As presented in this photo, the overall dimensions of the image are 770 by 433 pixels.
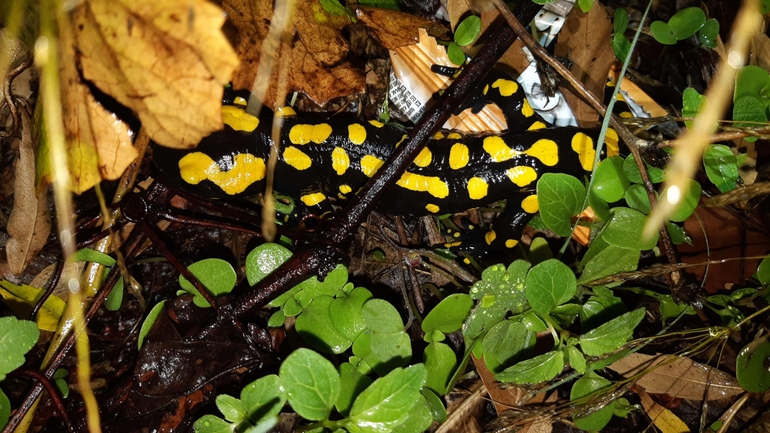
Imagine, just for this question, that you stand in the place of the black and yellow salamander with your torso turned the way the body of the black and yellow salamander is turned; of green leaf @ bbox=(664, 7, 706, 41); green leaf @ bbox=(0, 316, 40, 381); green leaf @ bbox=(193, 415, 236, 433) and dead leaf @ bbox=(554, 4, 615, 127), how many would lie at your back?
2

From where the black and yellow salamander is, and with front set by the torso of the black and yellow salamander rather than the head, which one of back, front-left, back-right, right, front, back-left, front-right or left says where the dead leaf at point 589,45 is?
back

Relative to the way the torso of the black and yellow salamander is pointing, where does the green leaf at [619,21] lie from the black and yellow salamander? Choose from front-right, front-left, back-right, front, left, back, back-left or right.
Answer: back

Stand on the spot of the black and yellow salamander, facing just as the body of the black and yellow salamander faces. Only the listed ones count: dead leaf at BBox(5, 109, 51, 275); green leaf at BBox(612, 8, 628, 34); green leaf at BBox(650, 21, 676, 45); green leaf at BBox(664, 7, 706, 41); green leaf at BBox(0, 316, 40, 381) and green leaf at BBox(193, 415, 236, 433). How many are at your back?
3

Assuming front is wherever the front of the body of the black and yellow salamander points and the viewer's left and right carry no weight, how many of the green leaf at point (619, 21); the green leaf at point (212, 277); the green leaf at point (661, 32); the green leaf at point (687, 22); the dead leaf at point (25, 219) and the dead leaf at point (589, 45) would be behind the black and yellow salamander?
4

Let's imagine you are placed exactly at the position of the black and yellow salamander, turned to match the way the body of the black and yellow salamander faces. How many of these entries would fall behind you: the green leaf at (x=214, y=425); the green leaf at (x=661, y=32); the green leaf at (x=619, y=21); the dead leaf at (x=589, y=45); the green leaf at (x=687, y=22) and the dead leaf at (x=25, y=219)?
4

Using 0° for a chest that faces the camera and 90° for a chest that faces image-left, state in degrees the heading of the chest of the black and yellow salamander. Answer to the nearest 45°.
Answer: approximately 90°

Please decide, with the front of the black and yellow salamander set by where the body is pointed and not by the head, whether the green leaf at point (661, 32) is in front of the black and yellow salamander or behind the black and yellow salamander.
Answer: behind

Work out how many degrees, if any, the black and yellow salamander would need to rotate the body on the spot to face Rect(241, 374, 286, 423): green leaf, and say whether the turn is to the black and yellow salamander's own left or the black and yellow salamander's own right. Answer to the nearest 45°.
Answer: approximately 45° to the black and yellow salamander's own left

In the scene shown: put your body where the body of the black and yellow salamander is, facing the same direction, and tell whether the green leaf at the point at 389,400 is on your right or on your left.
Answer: on your left

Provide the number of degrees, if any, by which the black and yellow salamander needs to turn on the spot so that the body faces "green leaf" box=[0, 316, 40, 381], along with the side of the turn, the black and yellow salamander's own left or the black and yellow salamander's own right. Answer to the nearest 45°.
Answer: approximately 45° to the black and yellow salamander's own left

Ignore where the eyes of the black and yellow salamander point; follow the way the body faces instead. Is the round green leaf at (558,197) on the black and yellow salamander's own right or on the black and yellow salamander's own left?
on the black and yellow salamander's own left
